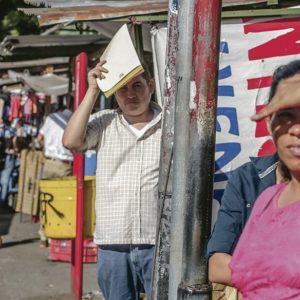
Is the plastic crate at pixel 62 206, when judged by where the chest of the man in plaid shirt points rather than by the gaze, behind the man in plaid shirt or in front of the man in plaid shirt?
behind

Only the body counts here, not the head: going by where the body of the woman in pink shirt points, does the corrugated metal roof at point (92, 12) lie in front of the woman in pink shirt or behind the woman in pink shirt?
behind

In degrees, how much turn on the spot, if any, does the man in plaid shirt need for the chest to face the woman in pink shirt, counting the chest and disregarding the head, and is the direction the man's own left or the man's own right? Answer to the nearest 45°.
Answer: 0° — they already face them

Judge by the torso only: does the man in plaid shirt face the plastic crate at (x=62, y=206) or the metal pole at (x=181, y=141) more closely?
the metal pole

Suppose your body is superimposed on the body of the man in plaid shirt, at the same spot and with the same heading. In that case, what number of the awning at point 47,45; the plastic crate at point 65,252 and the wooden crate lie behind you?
3

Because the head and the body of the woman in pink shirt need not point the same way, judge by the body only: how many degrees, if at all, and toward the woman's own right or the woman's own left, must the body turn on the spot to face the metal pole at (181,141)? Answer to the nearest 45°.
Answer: approximately 135° to the woman's own right

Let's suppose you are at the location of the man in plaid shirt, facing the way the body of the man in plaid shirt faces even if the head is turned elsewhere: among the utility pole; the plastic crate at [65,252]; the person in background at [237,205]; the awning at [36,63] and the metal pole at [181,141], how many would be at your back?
2

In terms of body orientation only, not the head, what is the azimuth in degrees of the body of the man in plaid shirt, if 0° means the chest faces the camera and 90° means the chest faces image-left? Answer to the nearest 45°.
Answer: approximately 0°

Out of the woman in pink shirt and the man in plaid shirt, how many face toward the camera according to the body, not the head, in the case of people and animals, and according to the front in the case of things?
2
